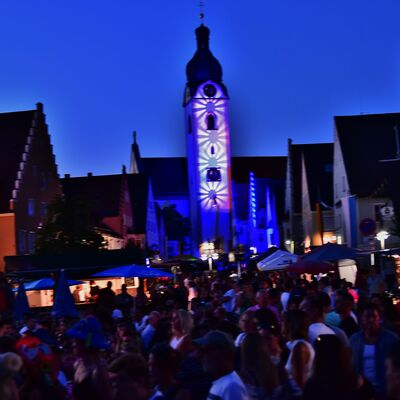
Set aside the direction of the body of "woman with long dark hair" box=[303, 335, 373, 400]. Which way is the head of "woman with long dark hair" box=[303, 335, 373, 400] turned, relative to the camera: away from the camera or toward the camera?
away from the camera

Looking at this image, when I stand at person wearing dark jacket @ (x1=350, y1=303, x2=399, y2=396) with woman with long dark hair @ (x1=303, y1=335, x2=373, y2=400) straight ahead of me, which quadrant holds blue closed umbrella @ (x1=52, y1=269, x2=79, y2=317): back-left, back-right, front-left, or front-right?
back-right

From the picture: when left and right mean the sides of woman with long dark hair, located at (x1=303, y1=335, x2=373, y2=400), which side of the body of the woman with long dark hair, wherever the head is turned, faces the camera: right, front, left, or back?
back

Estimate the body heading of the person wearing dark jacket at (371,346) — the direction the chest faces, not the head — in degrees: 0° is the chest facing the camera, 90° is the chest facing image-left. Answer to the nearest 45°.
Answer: approximately 0°

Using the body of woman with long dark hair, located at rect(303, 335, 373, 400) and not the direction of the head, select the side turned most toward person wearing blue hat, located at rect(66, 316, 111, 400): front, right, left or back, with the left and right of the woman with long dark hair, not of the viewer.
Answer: left

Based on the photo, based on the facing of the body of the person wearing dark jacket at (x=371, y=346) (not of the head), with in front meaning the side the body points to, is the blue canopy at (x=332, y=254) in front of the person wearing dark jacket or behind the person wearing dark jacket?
behind

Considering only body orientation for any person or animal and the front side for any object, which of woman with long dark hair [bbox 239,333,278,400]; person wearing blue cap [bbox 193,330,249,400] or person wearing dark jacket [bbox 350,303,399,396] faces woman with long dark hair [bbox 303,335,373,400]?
the person wearing dark jacket

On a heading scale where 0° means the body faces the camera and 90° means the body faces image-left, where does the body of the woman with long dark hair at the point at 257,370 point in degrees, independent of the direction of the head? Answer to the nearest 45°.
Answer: approximately 180°

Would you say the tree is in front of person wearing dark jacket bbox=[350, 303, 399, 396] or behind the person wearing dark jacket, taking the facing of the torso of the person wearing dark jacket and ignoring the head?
behind
